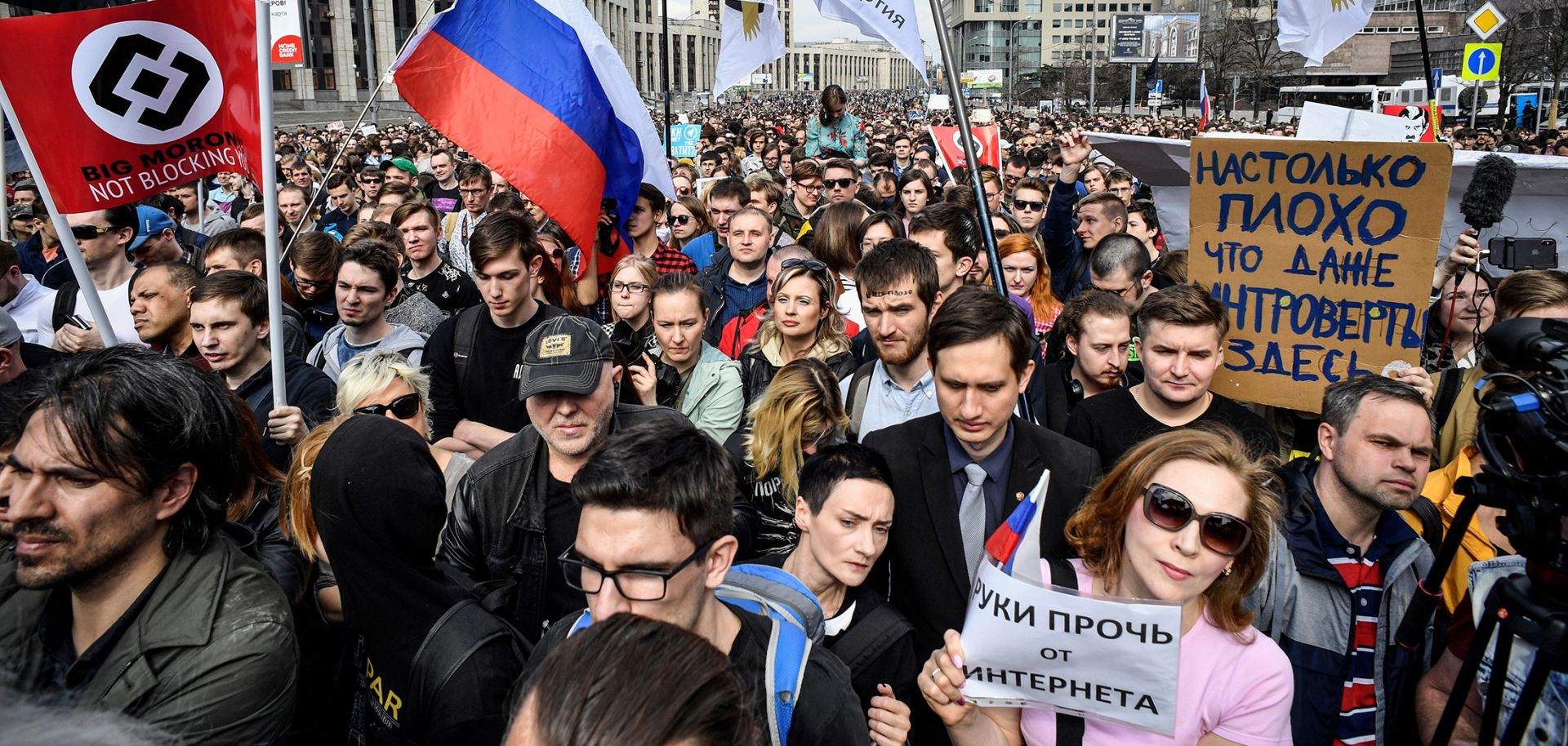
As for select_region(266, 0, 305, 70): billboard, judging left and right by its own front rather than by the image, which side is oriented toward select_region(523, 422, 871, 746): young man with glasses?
front

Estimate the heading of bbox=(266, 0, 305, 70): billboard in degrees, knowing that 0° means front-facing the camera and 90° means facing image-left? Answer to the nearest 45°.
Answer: approximately 0°

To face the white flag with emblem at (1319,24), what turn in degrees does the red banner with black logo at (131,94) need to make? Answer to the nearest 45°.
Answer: approximately 90° to its left

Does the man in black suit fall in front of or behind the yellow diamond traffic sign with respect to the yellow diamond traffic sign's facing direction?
in front

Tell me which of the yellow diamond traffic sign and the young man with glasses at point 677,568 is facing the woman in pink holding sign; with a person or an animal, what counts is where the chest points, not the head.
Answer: the yellow diamond traffic sign

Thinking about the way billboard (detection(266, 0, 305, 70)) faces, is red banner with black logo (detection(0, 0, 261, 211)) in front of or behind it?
in front

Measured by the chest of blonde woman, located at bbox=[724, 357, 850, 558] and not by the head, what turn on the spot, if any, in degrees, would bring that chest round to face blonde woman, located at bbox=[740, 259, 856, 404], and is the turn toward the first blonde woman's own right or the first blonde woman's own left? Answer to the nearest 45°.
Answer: approximately 135° to the first blonde woman's own left

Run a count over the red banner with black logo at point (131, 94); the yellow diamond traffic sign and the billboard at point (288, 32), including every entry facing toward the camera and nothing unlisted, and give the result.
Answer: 3

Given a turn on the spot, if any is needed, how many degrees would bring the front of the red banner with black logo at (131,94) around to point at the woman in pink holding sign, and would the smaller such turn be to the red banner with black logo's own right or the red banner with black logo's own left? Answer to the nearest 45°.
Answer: approximately 45° to the red banner with black logo's own left
